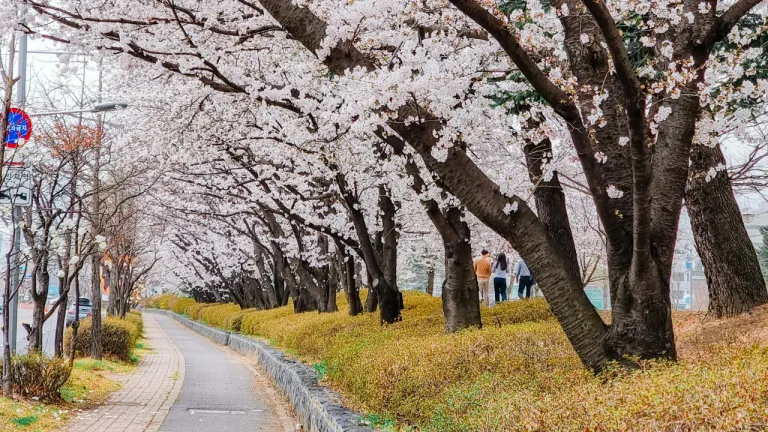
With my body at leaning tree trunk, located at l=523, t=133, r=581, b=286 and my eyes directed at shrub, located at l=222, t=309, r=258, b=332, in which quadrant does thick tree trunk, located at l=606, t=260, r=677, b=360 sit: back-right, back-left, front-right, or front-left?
back-left

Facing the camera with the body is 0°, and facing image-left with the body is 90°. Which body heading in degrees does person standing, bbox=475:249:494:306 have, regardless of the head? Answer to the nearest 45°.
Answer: approximately 180°

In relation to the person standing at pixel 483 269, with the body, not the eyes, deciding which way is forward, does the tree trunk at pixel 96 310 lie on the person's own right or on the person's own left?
on the person's own left

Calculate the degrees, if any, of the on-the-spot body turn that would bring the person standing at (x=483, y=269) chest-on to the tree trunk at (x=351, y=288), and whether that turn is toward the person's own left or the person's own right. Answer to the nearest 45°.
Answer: approximately 135° to the person's own left

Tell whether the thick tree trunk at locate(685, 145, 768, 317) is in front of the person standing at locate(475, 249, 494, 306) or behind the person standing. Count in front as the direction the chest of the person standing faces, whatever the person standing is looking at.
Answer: behind

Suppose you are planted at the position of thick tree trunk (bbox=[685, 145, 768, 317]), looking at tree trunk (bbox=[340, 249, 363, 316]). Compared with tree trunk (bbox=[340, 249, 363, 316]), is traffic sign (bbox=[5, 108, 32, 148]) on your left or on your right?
left

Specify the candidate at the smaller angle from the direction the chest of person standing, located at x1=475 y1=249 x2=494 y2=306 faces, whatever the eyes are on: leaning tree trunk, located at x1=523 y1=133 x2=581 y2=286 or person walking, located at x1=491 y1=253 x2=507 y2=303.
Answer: the person walking

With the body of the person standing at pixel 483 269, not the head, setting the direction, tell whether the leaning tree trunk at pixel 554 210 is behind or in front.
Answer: behind
